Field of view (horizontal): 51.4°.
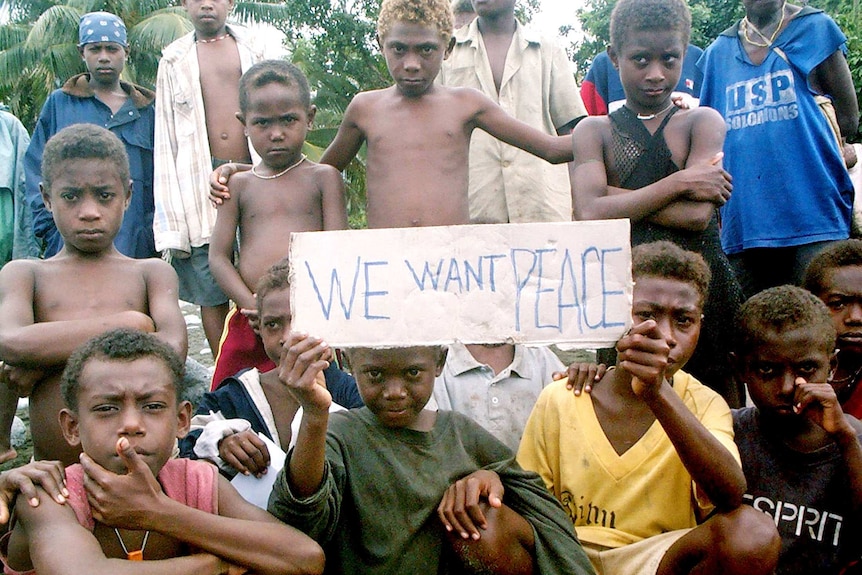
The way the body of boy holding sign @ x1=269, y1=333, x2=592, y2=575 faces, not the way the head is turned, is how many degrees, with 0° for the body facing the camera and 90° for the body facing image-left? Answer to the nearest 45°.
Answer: approximately 0°
